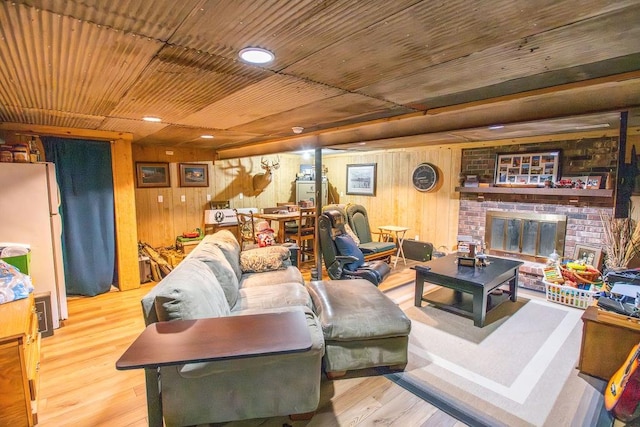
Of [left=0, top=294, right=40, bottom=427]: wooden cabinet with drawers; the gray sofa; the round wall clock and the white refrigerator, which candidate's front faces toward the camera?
the round wall clock

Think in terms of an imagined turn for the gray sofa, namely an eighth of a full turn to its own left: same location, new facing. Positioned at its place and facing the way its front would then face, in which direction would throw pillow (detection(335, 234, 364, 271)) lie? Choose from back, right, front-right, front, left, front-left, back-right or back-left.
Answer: front

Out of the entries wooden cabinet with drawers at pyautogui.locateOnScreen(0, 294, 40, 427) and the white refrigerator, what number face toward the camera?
0

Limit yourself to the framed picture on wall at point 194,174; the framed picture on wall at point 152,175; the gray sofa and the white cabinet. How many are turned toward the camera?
3

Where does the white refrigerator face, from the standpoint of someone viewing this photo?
facing to the right of the viewer

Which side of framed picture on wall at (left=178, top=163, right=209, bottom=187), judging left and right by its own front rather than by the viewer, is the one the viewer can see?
front

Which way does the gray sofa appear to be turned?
to the viewer's right

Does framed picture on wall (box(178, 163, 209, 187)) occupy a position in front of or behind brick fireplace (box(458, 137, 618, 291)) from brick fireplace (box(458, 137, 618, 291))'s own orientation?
in front

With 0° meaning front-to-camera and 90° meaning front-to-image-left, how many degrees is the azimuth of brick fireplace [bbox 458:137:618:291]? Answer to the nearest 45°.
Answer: approximately 45°

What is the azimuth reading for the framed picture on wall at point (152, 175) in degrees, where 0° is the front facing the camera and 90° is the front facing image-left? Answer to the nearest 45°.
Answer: approximately 0°

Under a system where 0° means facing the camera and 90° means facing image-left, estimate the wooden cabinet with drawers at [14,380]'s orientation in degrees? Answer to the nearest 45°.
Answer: approximately 270°

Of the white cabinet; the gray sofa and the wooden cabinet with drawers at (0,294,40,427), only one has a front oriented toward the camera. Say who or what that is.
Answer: the white cabinet

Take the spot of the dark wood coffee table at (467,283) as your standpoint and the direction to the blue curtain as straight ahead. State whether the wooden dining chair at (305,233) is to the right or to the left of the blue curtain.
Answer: right

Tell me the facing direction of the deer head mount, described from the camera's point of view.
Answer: facing the viewer and to the right of the viewer
